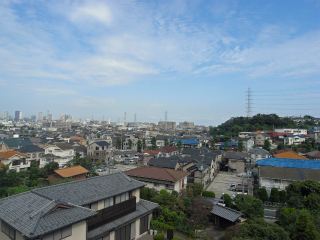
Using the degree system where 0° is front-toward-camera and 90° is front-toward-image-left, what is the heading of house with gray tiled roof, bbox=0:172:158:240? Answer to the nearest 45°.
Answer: approximately 315°

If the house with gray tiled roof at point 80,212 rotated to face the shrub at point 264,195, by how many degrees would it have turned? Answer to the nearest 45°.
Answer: approximately 45° to its left

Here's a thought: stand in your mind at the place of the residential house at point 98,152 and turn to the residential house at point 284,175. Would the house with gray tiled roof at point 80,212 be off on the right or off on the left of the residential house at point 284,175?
right

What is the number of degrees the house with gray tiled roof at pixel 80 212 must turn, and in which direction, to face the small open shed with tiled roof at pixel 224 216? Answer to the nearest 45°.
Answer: approximately 45° to its left

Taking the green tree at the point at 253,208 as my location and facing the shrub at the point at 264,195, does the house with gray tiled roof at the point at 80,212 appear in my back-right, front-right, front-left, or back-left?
back-left

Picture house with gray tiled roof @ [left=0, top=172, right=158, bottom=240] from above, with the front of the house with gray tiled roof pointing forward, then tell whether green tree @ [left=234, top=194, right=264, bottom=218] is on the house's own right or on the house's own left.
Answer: on the house's own left

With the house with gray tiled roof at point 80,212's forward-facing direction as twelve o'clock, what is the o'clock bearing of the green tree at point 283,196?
The green tree is roughly at 10 o'clock from the house with gray tiled roof.

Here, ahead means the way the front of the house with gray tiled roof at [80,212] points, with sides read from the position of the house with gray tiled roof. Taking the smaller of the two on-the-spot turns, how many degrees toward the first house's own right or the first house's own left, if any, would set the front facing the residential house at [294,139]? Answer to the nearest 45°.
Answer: approximately 90° to the first house's own left

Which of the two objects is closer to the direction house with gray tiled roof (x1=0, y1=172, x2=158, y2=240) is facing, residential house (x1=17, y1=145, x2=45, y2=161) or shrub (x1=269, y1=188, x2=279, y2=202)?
the shrub

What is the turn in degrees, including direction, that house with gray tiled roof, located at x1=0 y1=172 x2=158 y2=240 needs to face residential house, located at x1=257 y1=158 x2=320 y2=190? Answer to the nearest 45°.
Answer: approximately 45° to its left

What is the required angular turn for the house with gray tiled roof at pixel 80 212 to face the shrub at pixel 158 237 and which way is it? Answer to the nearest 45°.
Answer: approximately 45° to its left

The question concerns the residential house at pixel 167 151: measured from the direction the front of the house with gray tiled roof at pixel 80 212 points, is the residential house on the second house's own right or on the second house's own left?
on the second house's own left
